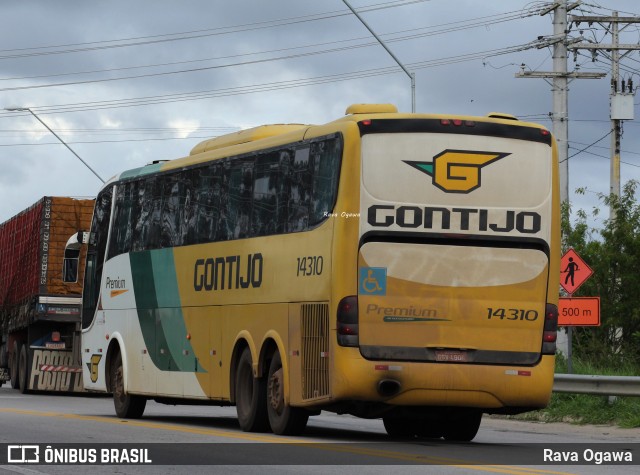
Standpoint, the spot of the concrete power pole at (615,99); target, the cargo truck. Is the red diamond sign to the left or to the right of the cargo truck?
left

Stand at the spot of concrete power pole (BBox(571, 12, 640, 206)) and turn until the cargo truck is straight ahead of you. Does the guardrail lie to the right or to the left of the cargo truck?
left

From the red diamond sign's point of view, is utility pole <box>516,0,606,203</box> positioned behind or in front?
behind

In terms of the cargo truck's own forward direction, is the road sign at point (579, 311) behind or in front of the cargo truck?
behind

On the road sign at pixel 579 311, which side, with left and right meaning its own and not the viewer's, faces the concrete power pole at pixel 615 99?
back

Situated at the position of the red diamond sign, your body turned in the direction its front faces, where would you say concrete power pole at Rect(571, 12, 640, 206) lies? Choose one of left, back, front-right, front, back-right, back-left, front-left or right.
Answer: back
